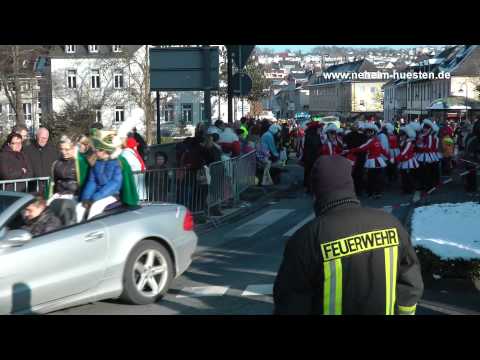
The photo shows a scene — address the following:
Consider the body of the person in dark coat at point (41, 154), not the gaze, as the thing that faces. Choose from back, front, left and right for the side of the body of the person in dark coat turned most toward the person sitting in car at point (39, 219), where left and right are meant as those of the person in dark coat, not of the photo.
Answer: front

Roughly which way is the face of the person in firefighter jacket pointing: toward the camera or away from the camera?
away from the camera

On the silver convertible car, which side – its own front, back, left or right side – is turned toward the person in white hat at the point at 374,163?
back

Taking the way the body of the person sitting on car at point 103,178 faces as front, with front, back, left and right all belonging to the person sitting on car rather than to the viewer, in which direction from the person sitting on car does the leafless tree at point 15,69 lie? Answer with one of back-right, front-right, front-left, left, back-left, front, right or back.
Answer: back-right

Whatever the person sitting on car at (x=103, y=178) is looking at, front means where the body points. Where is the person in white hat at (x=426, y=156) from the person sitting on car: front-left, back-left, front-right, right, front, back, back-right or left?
back

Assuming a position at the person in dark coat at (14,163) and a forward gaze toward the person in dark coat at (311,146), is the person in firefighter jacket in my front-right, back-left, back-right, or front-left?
back-right

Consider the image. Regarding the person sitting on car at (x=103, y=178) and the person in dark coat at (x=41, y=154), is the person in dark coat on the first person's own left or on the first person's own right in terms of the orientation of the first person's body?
on the first person's own right

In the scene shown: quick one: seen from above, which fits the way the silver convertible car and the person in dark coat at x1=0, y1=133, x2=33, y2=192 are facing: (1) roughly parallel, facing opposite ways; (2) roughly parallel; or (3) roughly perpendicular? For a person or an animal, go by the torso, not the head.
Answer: roughly perpendicular

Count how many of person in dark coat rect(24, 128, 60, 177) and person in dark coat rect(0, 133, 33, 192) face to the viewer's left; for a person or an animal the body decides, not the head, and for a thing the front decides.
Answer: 0

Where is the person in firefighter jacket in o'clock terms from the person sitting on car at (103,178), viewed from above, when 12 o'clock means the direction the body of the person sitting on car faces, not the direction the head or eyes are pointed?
The person in firefighter jacket is roughly at 10 o'clock from the person sitting on car.

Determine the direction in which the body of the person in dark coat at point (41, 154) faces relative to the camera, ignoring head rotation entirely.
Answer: toward the camera

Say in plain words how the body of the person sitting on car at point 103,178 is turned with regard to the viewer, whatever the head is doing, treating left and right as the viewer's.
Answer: facing the viewer and to the left of the viewer
